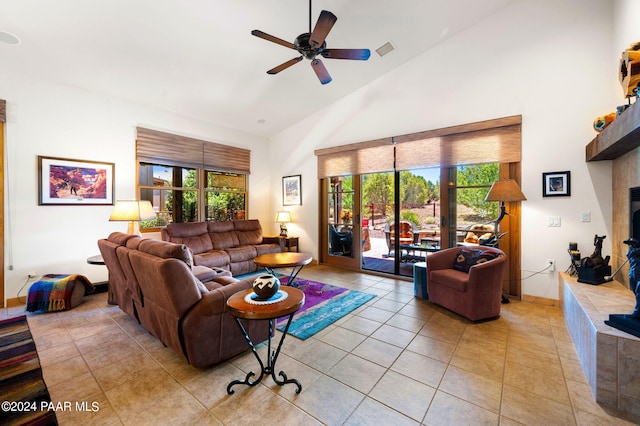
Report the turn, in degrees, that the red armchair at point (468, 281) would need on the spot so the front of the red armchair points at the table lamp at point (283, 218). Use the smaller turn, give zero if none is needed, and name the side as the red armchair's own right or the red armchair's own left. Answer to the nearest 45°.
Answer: approximately 45° to the red armchair's own right

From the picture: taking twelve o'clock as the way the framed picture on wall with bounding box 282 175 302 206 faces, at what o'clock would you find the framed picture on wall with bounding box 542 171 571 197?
the framed picture on wall with bounding box 542 171 571 197 is roughly at 9 o'clock from the framed picture on wall with bounding box 282 175 302 206.

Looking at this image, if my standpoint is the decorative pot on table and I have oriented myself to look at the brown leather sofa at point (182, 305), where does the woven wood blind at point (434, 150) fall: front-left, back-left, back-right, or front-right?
front-right

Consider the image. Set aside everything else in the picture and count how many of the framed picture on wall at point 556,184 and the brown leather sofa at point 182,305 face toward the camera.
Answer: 1

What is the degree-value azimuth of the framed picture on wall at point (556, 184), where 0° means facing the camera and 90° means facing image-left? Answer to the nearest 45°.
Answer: approximately 0°

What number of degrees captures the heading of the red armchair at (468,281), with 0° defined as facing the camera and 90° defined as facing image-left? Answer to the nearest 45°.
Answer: approximately 45°

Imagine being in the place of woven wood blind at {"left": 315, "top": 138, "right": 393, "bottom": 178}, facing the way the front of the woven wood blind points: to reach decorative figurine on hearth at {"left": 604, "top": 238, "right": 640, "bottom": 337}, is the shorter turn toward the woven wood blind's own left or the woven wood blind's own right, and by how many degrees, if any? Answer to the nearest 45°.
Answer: approximately 90° to the woven wood blind's own left
